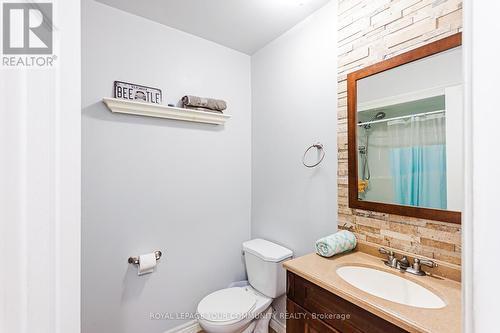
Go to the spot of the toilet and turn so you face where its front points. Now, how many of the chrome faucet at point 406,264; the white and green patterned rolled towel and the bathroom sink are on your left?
3

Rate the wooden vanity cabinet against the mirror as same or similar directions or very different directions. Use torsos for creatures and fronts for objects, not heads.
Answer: same or similar directions

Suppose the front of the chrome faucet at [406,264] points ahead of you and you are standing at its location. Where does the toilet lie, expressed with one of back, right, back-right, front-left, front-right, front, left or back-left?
front-right

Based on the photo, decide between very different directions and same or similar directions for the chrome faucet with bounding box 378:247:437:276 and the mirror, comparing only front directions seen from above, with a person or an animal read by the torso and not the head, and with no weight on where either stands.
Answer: same or similar directions

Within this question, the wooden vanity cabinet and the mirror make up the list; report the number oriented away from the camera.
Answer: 0

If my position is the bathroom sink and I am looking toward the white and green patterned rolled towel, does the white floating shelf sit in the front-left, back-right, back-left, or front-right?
front-left

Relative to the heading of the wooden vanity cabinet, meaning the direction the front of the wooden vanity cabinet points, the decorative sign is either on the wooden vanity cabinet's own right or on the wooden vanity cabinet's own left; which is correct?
on the wooden vanity cabinet's own right

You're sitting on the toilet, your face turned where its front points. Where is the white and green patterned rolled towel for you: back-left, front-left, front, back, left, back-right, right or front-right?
left

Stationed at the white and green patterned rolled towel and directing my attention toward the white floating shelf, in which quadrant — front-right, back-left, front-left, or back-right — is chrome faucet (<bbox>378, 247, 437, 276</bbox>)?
back-left

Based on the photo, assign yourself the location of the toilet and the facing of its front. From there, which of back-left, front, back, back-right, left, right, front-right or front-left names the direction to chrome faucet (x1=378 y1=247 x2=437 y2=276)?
left

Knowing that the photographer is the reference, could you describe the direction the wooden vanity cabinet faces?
facing the viewer and to the left of the viewer

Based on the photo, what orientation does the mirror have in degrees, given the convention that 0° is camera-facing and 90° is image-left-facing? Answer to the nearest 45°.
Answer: approximately 45°
